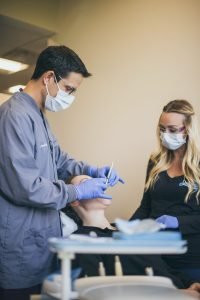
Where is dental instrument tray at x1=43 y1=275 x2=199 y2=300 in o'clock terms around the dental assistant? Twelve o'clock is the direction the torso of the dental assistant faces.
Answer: The dental instrument tray is roughly at 11 o'clock from the dental assistant.

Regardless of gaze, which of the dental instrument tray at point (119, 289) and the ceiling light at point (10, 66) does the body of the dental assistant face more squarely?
the dental instrument tray

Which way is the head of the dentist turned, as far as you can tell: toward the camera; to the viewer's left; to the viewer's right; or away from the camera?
to the viewer's right

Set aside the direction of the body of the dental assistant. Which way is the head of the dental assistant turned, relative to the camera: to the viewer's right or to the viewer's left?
to the viewer's left

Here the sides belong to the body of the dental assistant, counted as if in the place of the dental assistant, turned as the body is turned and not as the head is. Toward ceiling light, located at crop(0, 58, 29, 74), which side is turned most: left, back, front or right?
right

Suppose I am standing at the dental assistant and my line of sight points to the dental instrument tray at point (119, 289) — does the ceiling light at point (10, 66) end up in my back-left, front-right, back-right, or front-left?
back-right

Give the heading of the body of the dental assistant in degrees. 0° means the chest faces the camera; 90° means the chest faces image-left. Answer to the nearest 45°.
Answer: approximately 45°
